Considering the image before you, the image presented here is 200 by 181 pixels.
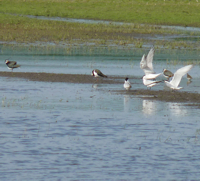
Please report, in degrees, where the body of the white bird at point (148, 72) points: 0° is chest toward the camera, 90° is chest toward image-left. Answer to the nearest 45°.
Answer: approximately 90°

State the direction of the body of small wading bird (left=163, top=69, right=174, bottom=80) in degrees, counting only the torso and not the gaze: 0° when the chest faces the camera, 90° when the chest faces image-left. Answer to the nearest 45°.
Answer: approximately 90°

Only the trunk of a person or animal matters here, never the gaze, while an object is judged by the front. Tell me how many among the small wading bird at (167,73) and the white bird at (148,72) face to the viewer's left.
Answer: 2
